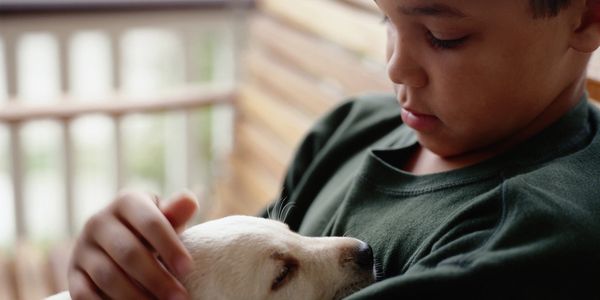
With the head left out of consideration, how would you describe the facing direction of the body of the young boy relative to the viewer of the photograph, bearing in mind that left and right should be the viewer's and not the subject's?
facing the viewer and to the left of the viewer

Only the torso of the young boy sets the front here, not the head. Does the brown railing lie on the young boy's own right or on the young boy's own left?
on the young boy's own right

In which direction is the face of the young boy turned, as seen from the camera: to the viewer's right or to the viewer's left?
to the viewer's left
